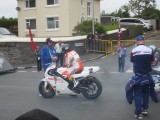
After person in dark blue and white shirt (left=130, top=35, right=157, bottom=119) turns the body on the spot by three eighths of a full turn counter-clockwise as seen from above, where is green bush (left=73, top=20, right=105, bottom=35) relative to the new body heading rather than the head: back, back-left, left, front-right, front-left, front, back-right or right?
back-right

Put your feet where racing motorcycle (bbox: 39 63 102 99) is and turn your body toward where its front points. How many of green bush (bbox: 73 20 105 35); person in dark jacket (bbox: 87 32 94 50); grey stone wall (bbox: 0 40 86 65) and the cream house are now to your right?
4

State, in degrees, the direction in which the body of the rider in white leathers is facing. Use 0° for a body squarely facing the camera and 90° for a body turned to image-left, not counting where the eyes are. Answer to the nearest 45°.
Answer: approximately 90°

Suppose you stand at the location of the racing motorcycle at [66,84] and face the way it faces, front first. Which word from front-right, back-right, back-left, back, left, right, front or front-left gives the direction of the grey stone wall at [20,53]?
right

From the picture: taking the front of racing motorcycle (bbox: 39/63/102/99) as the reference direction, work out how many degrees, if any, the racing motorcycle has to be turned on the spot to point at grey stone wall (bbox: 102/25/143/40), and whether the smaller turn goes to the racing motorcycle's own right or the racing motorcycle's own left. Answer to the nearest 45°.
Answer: approximately 90° to the racing motorcycle's own right

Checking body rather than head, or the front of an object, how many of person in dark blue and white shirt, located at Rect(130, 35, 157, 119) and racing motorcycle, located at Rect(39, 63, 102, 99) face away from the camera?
1

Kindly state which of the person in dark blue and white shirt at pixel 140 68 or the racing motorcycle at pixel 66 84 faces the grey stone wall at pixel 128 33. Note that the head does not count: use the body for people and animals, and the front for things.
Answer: the person in dark blue and white shirt

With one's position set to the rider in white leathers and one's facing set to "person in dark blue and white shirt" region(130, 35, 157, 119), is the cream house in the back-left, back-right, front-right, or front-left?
back-left

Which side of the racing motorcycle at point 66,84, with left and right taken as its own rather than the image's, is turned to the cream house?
right

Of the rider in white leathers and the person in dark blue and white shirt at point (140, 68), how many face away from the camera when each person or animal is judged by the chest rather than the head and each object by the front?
1

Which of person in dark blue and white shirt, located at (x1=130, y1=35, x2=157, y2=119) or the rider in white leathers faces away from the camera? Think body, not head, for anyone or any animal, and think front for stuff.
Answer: the person in dark blue and white shirt

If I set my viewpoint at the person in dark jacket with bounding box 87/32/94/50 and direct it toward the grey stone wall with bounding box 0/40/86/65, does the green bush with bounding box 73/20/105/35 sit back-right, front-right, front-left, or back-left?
back-right

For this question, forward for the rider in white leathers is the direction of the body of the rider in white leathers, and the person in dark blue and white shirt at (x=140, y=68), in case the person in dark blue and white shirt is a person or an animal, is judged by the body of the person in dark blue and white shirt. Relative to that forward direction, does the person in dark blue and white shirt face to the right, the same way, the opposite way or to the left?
to the right

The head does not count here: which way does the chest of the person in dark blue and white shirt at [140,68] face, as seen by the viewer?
away from the camera

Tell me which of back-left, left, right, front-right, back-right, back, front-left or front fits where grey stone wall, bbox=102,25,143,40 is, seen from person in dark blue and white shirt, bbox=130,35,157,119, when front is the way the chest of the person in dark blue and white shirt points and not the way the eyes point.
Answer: front

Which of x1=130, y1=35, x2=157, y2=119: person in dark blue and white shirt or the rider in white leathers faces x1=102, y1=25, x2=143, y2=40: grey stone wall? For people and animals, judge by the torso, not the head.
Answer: the person in dark blue and white shirt
